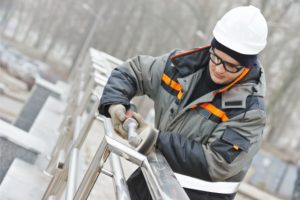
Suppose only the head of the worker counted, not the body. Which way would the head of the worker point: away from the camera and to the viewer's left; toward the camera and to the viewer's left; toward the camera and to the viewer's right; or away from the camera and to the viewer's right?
toward the camera and to the viewer's left

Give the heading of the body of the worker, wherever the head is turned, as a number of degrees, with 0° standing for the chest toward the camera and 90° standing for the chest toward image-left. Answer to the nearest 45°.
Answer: approximately 45°
